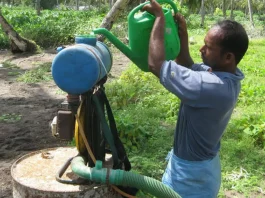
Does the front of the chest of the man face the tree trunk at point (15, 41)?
no

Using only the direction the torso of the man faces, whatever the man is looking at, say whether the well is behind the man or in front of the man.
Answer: in front

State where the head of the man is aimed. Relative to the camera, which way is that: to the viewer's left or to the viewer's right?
to the viewer's left

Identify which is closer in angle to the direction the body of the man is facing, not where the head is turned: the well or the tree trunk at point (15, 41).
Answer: the well

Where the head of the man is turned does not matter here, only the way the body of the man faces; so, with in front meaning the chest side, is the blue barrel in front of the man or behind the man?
in front

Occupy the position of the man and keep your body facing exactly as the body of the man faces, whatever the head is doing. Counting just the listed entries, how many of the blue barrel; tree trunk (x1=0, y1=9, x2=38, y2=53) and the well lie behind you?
0

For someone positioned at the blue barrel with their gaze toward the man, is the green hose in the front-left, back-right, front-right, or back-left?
front-right

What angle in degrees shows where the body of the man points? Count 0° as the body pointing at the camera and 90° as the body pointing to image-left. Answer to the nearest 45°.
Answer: approximately 90°
